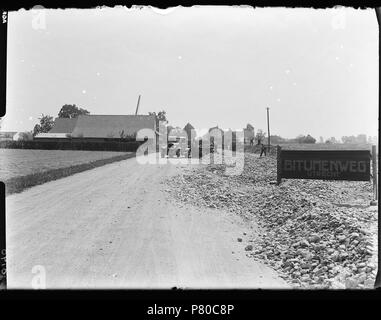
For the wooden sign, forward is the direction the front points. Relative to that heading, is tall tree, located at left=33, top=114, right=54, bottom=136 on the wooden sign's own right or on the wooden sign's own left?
on the wooden sign's own right

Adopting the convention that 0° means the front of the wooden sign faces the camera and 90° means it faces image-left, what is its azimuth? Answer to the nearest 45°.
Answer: approximately 0°

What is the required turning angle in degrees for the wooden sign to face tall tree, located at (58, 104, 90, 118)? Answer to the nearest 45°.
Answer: approximately 90° to its right

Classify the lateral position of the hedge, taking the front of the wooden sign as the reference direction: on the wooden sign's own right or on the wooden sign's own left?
on the wooden sign's own right

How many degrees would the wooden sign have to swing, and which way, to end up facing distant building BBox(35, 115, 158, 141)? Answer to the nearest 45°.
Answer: approximately 90° to its right
